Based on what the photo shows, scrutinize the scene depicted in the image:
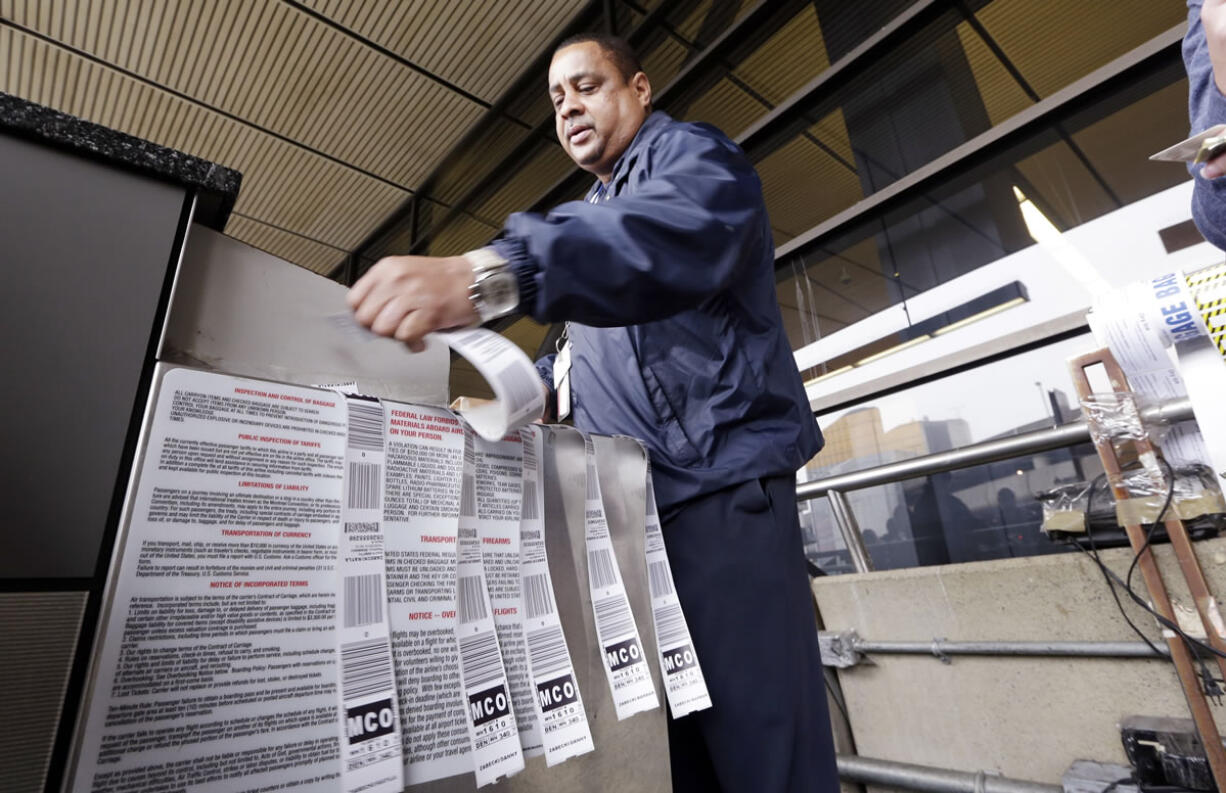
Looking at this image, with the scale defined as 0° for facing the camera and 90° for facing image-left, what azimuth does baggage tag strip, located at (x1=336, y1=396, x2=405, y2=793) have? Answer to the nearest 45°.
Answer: approximately 0°

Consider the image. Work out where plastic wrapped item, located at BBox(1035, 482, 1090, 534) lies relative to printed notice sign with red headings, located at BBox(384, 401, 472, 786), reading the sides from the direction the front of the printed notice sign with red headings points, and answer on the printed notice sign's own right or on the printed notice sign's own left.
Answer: on the printed notice sign's own left

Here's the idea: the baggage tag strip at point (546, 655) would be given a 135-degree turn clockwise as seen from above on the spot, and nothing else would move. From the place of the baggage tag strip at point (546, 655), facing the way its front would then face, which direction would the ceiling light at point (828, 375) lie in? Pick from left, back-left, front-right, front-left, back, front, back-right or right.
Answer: right

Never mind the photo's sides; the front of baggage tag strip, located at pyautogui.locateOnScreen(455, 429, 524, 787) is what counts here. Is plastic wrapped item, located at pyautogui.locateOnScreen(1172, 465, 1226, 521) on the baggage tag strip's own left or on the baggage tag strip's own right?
on the baggage tag strip's own left

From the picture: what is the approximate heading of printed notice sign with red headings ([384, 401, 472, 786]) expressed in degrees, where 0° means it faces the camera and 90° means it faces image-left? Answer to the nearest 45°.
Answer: approximately 0°
